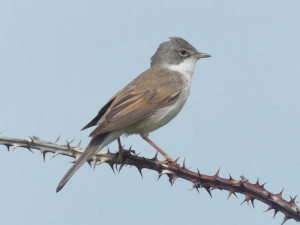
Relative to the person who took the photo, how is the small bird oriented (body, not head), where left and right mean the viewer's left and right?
facing to the right of the viewer
